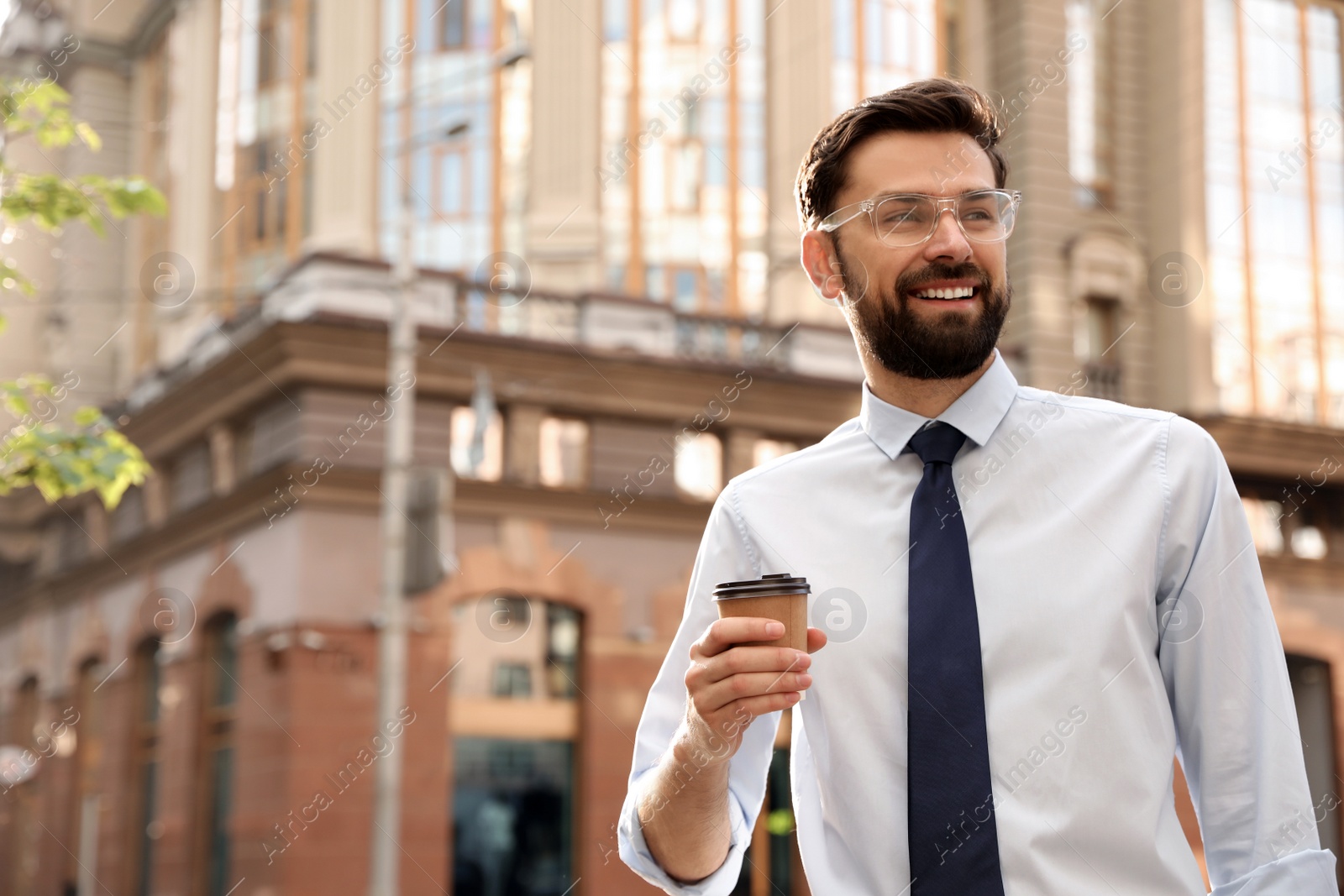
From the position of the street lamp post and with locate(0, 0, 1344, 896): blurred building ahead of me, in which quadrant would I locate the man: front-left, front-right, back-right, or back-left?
back-right

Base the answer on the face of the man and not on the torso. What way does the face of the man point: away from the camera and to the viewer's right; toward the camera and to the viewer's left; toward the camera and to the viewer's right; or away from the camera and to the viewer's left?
toward the camera and to the viewer's right

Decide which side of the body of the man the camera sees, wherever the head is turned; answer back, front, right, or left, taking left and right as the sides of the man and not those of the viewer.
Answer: front

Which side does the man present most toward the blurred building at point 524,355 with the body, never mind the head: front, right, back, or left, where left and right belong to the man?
back

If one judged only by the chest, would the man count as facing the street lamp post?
no
